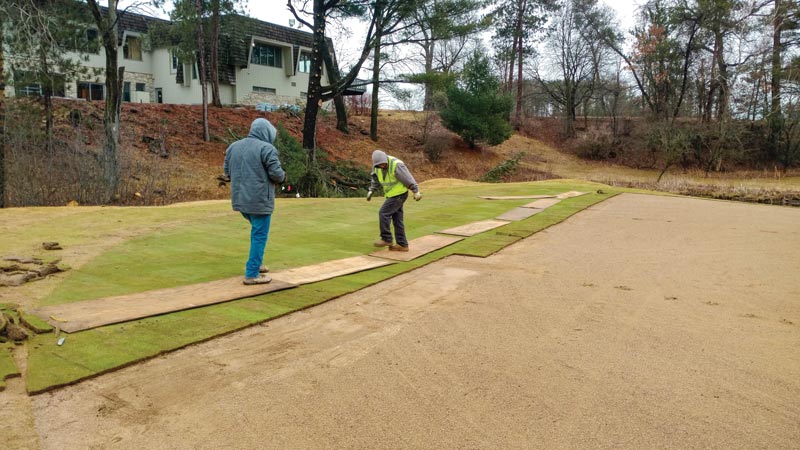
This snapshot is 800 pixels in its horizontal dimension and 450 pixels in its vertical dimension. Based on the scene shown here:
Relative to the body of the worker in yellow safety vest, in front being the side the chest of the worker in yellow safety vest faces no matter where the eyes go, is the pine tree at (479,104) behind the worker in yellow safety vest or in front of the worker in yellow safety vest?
behind

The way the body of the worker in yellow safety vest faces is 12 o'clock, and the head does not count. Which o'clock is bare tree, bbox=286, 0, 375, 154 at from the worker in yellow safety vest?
The bare tree is roughly at 4 o'clock from the worker in yellow safety vest.

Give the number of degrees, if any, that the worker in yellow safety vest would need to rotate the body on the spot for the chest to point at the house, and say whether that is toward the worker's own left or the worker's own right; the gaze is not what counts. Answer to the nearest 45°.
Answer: approximately 135° to the worker's own right

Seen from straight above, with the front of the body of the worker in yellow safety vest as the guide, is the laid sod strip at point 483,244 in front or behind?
behind

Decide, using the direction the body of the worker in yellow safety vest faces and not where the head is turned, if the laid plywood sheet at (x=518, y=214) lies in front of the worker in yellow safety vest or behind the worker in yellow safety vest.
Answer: behind

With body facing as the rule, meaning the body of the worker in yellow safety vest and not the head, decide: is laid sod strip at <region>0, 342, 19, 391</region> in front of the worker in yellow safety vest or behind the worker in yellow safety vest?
in front

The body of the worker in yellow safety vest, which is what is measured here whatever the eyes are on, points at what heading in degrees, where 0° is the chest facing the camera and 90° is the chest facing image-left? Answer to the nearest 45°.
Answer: approximately 45°

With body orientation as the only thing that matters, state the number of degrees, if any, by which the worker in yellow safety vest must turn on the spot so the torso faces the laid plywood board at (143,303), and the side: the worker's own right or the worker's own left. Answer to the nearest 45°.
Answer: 0° — they already face it

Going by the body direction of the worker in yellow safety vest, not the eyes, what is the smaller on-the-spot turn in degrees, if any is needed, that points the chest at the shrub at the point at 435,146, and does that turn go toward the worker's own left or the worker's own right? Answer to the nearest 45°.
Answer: approximately 135° to the worker's own right
